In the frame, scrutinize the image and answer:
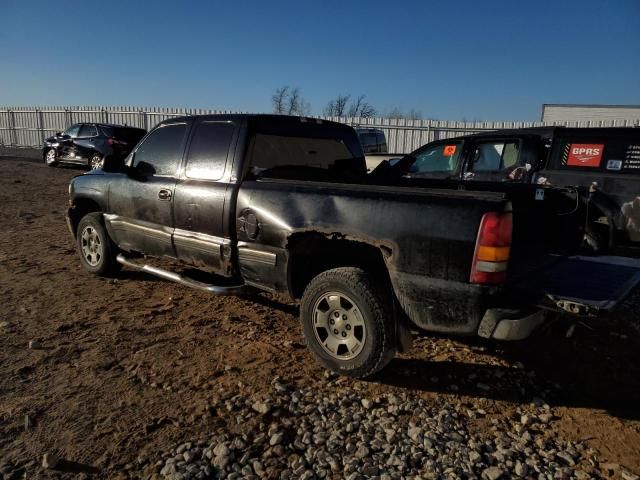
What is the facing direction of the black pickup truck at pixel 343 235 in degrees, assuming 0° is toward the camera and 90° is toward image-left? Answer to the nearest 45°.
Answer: approximately 135°

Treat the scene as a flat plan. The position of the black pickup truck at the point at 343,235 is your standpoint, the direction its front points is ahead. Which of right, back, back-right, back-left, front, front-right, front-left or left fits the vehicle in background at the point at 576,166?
right

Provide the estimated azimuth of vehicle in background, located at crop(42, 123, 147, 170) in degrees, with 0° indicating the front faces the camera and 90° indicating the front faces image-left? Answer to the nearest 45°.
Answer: approximately 135°

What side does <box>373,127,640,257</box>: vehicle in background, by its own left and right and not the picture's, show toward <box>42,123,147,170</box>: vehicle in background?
front

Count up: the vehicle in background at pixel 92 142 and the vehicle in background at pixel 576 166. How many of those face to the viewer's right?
0

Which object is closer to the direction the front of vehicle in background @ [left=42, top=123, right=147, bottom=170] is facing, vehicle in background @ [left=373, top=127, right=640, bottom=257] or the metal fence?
the metal fence

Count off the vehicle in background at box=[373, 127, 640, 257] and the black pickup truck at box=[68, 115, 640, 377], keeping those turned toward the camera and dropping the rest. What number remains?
0

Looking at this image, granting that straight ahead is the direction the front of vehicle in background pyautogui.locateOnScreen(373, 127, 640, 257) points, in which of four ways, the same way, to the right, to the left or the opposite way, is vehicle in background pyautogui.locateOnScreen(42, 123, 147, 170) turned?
the same way

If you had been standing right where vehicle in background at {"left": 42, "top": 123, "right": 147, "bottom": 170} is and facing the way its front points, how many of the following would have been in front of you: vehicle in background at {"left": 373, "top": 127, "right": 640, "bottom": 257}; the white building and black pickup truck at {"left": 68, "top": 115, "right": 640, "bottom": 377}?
0

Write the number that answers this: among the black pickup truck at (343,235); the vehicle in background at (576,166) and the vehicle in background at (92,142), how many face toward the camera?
0

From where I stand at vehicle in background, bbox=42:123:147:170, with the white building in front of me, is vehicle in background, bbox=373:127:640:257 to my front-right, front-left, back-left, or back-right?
front-right

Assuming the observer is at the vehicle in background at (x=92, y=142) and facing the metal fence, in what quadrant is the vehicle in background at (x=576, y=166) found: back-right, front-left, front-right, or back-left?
back-right

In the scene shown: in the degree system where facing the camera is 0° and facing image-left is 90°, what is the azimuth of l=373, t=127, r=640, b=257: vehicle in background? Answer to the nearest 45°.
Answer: approximately 90°

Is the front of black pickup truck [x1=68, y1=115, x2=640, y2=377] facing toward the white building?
no
